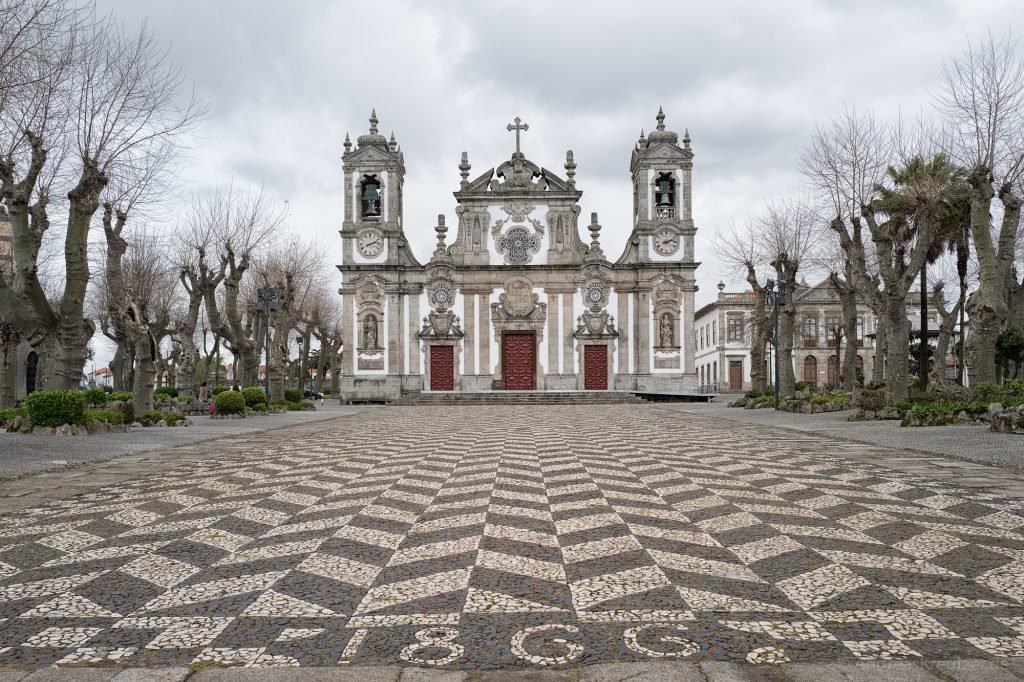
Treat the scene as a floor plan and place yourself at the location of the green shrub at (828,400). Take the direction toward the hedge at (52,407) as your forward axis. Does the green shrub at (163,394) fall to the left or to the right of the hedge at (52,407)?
right

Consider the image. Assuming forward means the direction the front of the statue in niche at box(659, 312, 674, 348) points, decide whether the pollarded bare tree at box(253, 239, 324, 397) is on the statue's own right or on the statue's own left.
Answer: on the statue's own right

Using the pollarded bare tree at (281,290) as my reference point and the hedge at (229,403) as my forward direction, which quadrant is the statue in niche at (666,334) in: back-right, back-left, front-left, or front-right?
back-left

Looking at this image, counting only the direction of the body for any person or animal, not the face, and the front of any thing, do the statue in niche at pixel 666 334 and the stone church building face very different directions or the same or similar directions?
same or similar directions

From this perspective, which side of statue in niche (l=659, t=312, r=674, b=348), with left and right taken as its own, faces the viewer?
front

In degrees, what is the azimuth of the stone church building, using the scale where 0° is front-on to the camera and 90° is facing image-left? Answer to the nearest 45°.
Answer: approximately 0°

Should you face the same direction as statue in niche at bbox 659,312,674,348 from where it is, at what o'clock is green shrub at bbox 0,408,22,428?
The green shrub is roughly at 1 o'clock from the statue in niche.

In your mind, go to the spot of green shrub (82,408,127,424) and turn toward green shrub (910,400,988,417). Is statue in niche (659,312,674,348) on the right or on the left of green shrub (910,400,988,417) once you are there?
left

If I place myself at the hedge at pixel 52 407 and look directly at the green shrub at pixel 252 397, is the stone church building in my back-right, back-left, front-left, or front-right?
front-right

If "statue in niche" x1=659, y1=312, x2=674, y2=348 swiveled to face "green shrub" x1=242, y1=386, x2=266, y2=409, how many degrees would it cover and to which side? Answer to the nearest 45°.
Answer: approximately 45° to its right

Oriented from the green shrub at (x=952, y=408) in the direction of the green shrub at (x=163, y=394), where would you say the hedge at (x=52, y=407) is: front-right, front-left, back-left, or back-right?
front-left

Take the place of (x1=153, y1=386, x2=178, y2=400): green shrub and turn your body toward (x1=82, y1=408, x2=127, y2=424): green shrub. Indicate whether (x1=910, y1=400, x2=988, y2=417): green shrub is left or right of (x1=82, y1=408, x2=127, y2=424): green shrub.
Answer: left
